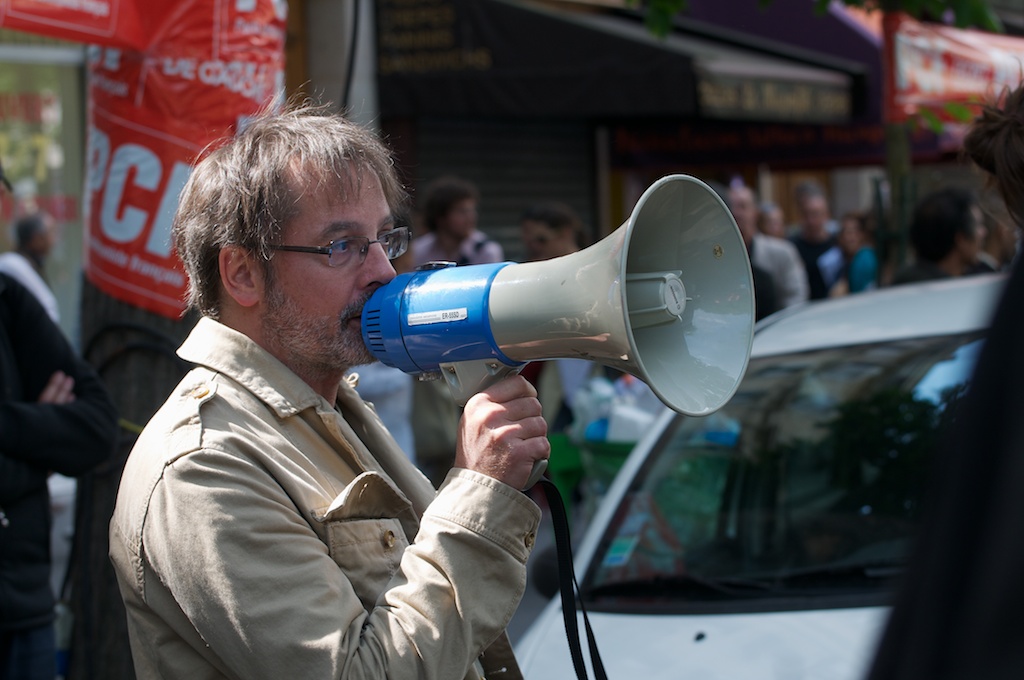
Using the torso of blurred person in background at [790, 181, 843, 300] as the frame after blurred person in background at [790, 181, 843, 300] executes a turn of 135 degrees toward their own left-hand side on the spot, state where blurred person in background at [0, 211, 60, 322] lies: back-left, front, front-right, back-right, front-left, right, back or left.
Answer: back

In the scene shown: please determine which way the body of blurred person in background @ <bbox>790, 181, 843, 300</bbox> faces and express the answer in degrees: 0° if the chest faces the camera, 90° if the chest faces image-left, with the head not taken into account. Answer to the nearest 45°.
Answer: approximately 0°

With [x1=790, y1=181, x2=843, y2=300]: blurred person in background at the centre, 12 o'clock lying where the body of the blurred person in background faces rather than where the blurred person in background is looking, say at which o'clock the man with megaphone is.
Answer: The man with megaphone is roughly at 12 o'clock from the blurred person in background.

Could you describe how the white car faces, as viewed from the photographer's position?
facing the viewer and to the left of the viewer

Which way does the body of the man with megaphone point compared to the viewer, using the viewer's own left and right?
facing to the right of the viewer

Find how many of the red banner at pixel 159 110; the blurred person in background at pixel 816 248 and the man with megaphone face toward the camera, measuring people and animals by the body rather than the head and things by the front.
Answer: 2

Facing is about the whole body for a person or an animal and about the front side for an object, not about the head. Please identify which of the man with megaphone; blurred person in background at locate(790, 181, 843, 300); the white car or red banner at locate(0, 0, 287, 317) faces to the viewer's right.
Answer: the man with megaphone

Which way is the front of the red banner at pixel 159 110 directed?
toward the camera

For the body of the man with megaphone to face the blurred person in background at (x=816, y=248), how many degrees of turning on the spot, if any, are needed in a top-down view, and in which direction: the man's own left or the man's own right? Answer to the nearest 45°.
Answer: approximately 45° to the man's own left

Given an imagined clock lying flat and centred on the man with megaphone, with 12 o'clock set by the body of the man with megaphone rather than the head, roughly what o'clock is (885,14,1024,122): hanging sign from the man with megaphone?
The hanging sign is roughly at 10 o'clock from the man with megaphone.

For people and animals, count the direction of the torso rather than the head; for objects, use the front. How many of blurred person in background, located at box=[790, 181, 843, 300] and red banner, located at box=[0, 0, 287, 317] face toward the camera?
2
